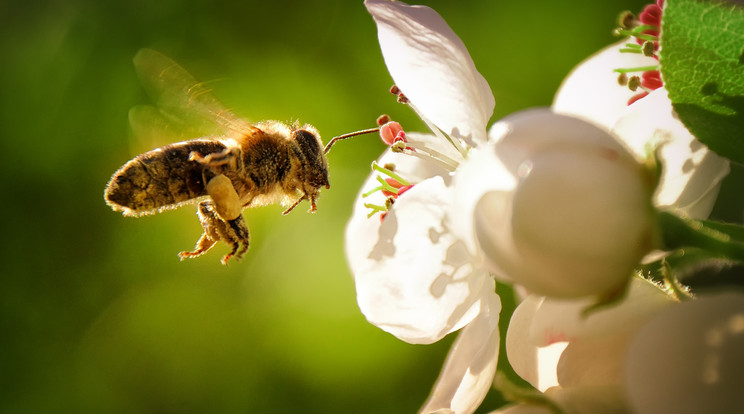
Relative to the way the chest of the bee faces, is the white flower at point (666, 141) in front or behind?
in front

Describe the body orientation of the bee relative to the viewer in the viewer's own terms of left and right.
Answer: facing to the right of the viewer
